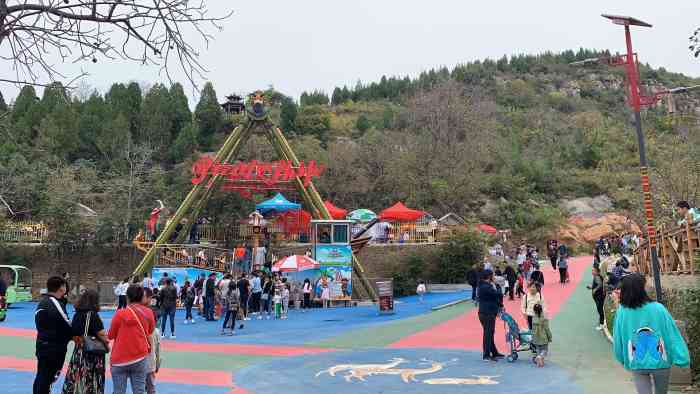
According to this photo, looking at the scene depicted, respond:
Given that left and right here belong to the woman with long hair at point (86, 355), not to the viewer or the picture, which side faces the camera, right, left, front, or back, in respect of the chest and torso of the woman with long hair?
back

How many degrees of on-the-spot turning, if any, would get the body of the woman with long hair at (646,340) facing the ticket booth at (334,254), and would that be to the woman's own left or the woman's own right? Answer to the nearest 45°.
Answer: approximately 45° to the woman's own left

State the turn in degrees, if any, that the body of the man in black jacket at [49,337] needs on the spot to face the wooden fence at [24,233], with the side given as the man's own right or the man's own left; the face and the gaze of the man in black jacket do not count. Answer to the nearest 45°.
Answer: approximately 45° to the man's own left

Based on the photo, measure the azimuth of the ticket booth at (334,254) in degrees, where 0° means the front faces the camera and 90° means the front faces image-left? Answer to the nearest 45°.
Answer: approximately 0°

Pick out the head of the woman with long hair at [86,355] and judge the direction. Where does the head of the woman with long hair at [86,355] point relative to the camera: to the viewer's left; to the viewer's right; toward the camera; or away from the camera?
away from the camera

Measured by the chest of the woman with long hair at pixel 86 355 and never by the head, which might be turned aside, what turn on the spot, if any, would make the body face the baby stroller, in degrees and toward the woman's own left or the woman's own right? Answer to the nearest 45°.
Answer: approximately 90° to the woman's own right

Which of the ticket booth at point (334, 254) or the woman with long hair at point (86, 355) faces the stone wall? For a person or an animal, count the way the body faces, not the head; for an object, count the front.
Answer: the woman with long hair

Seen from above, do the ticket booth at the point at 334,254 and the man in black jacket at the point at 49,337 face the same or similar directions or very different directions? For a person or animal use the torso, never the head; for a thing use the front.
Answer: very different directions

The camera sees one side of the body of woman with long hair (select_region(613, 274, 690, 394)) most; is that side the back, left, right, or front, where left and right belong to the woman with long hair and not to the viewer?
back

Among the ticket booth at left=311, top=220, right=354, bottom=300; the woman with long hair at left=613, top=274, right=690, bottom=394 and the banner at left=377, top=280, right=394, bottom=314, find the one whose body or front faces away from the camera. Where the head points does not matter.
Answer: the woman with long hair
